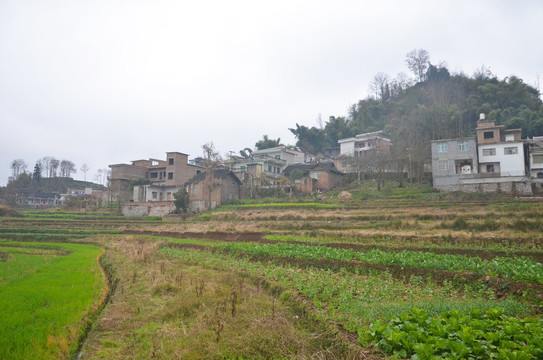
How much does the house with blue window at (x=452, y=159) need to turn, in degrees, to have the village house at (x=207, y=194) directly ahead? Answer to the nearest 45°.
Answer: approximately 90° to its right

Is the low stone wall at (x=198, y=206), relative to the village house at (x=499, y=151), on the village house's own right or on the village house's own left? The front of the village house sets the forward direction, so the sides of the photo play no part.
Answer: on the village house's own right

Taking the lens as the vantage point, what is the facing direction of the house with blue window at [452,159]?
facing the viewer

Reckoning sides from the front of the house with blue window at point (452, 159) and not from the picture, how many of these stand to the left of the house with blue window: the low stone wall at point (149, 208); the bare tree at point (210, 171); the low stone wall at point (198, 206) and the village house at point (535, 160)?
1

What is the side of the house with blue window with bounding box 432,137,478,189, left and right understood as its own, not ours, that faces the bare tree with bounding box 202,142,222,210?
right

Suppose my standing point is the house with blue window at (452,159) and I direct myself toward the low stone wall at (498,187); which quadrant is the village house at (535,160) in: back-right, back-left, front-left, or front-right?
front-left

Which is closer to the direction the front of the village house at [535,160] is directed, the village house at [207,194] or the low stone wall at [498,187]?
the low stone wall

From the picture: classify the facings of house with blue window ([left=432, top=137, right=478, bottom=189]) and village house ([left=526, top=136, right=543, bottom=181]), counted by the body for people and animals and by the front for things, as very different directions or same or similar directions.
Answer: same or similar directions

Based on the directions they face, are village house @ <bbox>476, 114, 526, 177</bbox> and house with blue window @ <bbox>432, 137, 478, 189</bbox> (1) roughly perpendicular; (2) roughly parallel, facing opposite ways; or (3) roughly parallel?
roughly parallel

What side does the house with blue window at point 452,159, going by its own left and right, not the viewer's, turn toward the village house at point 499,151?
left

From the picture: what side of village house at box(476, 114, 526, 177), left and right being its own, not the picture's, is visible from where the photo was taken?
front

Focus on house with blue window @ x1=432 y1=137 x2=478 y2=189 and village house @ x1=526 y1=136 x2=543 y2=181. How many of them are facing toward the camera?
2

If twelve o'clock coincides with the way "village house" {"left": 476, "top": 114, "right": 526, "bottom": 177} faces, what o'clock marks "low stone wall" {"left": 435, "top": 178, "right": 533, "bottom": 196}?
The low stone wall is roughly at 12 o'clock from the village house.

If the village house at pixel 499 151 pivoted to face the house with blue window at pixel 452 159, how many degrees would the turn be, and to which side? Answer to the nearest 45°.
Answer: approximately 90° to its right

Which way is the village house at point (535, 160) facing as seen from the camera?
toward the camera
